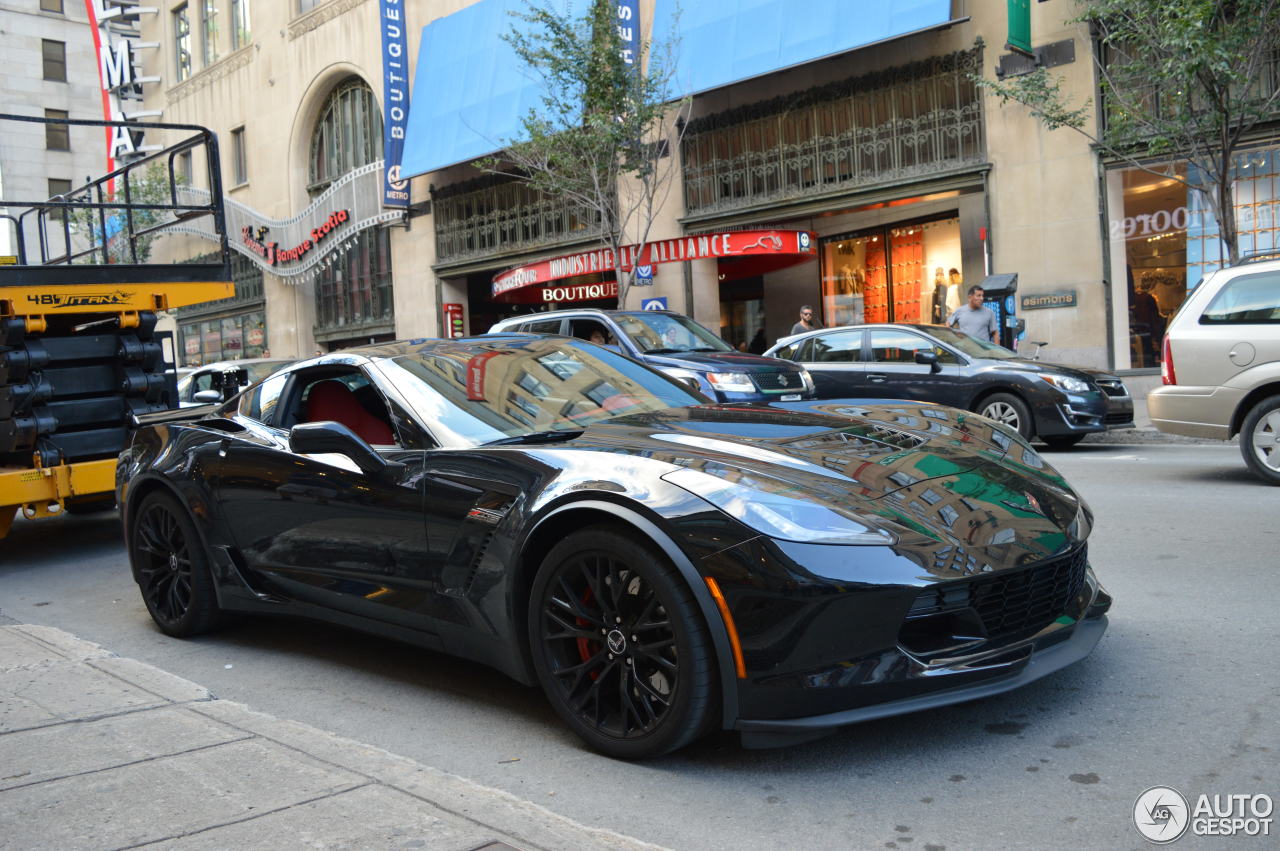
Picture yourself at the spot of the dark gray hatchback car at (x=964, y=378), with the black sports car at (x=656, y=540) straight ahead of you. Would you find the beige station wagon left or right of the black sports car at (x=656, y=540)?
left

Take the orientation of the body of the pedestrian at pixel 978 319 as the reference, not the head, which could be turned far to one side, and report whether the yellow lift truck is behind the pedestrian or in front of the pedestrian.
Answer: in front

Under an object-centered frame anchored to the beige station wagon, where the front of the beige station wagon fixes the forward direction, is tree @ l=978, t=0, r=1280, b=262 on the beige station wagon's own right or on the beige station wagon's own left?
on the beige station wagon's own left

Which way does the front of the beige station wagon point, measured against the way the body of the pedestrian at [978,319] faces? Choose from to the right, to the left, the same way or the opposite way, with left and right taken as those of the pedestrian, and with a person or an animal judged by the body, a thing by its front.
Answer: to the left

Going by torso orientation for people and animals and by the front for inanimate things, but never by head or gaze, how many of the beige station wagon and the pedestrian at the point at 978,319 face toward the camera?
1

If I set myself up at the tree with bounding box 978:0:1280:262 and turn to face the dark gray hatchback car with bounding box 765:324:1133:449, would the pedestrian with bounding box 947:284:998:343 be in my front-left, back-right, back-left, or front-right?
front-right

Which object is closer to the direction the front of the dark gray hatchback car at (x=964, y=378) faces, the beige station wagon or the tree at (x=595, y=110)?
the beige station wagon

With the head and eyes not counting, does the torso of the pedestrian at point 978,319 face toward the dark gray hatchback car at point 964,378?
yes

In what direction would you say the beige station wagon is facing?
to the viewer's right

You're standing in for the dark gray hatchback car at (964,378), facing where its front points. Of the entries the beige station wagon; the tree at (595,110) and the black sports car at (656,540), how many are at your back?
1

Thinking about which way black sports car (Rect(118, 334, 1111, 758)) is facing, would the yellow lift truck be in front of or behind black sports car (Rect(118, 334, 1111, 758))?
behind

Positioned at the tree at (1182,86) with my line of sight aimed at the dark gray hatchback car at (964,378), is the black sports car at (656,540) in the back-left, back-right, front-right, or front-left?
front-left

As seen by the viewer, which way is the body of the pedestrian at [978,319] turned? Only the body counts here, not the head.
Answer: toward the camera

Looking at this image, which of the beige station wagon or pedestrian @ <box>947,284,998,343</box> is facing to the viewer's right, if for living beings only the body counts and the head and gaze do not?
the beige station wagon

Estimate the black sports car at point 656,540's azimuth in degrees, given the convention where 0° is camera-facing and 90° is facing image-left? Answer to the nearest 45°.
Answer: approximately 315°

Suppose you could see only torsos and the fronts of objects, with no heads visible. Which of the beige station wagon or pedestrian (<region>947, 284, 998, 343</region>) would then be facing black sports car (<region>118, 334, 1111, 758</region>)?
the pedestrian

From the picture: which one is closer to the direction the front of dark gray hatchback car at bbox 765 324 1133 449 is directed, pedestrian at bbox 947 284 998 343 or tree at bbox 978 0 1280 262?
the tree
